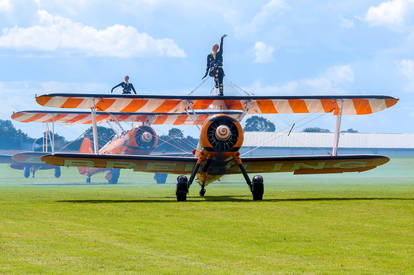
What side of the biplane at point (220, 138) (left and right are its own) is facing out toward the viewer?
front
